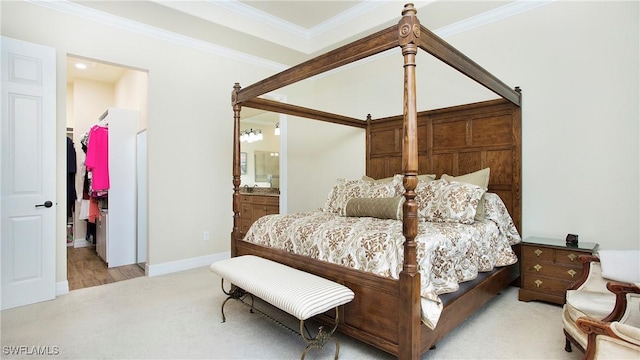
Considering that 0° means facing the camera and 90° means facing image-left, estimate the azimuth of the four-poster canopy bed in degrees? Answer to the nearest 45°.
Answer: approximately 45°

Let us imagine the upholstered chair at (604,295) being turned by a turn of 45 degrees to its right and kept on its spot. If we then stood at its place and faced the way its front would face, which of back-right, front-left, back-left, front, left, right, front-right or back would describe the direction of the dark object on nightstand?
right

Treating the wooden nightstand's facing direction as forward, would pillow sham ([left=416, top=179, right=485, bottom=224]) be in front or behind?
in front

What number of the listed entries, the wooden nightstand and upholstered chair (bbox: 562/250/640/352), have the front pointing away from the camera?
0

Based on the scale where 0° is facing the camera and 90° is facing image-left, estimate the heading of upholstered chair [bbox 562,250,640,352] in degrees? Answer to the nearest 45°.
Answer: approximately 45°

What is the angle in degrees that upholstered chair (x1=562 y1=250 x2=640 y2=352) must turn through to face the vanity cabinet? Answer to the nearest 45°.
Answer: approximately 45° to its right

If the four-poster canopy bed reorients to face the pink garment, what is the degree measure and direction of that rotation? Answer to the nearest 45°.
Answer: approximately 45° to its right

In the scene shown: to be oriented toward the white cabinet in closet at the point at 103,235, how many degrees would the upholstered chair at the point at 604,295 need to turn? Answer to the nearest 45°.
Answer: approximately 45° to its right

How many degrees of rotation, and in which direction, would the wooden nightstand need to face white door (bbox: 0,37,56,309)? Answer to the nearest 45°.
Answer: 0° — it already faces it

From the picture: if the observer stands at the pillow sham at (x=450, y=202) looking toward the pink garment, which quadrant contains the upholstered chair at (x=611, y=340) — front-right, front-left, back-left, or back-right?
back-left

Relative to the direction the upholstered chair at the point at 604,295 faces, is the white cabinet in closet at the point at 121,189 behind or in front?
in front

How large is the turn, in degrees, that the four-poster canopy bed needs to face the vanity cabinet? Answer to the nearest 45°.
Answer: approximately 90° to its right
